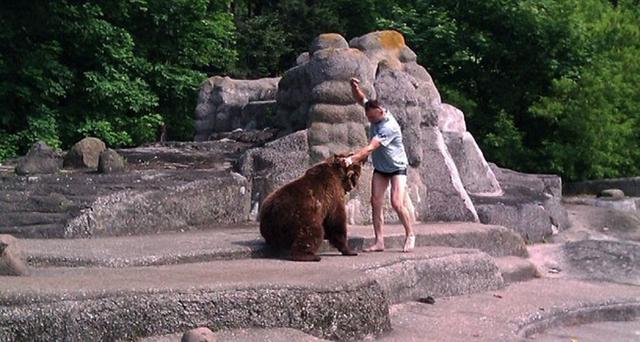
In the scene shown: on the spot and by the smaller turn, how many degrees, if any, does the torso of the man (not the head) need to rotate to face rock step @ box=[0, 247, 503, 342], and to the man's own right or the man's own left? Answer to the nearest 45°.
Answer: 0° — they already face it

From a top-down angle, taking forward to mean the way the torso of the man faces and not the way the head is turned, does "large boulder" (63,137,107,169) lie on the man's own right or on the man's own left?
on the man's own right

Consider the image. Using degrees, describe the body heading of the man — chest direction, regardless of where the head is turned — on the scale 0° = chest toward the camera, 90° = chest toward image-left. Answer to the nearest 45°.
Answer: approximately 45°

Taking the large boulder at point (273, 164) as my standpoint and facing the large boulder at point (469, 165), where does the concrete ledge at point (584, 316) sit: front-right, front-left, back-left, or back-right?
front-right

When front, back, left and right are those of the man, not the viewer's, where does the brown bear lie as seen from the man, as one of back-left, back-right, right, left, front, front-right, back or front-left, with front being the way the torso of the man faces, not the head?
front

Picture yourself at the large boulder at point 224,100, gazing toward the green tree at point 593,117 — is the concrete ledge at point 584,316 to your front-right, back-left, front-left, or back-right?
front-right

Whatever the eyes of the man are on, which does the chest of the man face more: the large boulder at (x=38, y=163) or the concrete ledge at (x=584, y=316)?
the large boulder

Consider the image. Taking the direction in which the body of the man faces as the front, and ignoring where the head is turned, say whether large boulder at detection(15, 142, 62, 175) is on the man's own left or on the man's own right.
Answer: on the man's own right

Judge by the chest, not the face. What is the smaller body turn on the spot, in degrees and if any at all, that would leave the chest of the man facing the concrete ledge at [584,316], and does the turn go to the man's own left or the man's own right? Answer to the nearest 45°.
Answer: approximately 135° to the man's own left

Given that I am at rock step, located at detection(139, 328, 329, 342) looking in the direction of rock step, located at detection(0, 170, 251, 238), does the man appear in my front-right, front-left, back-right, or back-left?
front-right

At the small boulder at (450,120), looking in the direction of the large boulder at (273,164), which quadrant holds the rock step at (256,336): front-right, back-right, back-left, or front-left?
front-left

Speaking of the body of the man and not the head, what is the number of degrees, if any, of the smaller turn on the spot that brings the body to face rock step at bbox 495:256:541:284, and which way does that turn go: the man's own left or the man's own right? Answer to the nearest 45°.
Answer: approximately 180°
